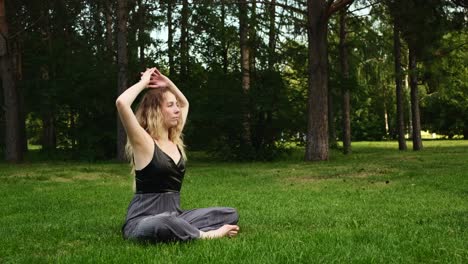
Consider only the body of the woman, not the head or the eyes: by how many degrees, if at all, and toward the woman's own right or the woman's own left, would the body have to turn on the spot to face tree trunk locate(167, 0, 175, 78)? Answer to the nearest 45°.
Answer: approximately 135° to the woman's own left

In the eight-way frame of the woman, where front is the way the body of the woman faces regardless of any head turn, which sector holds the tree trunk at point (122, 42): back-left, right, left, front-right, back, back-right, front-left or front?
back-left

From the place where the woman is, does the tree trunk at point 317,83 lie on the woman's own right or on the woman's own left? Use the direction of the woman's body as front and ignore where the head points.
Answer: on the woman's own left

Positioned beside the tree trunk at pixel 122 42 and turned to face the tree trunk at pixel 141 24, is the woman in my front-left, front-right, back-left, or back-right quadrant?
back-right

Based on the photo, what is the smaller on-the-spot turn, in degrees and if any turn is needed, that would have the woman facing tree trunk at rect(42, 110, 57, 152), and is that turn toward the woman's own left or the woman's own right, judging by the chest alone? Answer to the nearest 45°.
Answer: approximately 135° to the woman's own left

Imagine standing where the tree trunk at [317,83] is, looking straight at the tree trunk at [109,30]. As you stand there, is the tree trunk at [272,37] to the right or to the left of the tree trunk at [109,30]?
right

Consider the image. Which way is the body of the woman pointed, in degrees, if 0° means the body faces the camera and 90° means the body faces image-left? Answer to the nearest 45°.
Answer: approximately 315°

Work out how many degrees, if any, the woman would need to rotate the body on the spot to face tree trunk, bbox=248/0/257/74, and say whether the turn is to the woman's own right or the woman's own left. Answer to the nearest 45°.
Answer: approximately 135° to the woman's own left

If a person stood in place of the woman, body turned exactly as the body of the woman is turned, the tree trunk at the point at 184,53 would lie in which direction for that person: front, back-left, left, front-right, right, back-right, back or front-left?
back-left
